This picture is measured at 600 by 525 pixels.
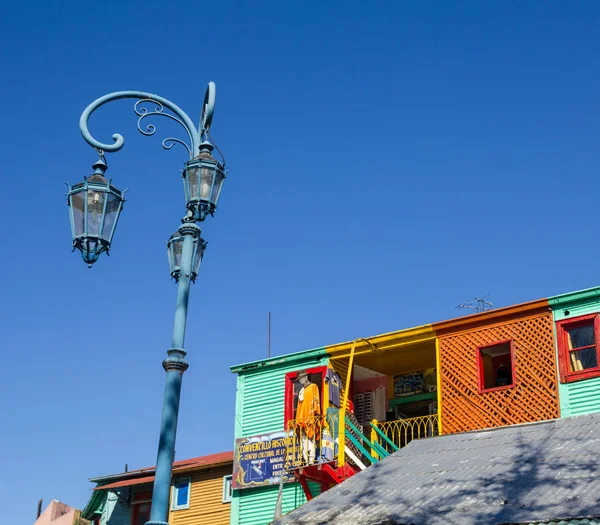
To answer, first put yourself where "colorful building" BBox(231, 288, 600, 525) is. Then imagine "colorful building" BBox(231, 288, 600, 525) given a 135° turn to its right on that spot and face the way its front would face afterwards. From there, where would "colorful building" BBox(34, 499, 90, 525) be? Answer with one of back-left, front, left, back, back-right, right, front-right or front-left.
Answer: front-left

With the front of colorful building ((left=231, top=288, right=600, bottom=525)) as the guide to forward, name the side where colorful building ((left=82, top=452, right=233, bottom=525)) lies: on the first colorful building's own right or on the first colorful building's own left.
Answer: on the first colorful building's own right

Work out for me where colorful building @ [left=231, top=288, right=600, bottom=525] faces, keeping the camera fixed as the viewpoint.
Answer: facing the viewer and to the left of the viewer

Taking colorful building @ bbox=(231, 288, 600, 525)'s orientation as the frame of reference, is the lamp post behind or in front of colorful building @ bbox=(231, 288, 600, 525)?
in front
